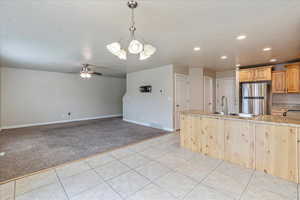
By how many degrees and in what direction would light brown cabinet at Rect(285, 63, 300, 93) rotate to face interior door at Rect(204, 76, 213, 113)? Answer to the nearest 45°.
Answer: approximately 45° to its right

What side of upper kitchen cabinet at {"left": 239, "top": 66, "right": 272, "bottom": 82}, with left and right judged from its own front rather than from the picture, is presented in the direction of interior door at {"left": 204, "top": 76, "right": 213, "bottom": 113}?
right

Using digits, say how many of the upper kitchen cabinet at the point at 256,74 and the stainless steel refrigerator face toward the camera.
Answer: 2

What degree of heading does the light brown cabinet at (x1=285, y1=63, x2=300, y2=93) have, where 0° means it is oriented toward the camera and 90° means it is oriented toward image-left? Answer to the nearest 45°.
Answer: approximately 45°

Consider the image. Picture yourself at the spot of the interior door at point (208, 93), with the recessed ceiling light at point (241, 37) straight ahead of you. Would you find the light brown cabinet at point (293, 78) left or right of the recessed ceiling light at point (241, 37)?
left

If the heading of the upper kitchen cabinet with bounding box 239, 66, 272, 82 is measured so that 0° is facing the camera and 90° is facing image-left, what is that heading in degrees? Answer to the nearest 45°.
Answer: approximately 0°

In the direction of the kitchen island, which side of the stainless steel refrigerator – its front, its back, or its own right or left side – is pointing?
front

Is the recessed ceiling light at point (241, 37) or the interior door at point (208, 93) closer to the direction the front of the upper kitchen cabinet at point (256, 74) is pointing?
the recessed ceiling light

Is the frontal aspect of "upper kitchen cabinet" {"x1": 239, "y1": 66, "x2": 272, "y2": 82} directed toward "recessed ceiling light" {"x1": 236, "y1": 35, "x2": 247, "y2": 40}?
yes

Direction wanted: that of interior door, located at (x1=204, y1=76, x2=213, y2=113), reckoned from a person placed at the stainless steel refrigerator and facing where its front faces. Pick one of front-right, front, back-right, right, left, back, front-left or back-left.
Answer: right
